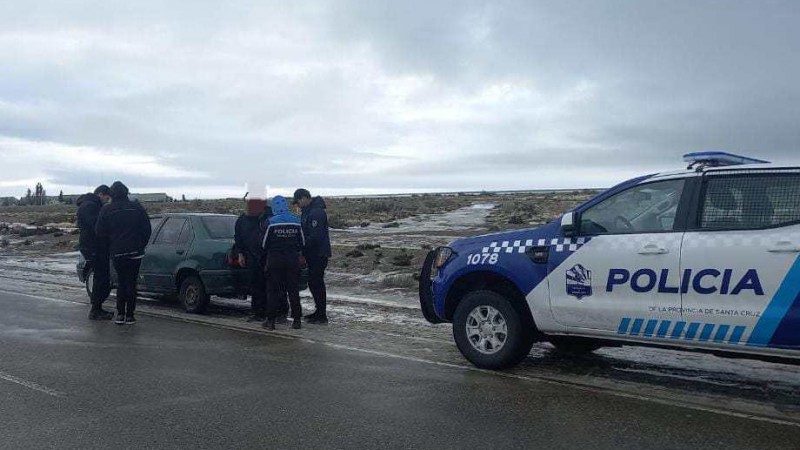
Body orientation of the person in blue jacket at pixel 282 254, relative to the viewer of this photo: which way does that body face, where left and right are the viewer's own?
facing away from the viewer

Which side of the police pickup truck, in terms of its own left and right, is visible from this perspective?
left

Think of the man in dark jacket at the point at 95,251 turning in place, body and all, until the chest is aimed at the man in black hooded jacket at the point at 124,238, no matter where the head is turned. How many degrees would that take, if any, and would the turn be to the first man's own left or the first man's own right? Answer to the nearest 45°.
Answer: approximately 45° to the first man's own right

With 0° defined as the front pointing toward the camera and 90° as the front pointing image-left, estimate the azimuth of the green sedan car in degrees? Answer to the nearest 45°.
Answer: approximately 135°

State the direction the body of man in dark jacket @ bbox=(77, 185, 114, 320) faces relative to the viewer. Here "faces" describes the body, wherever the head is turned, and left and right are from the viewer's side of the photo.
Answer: facing to the right of the viewer

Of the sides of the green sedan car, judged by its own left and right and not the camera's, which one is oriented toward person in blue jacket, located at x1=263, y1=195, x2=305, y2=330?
back

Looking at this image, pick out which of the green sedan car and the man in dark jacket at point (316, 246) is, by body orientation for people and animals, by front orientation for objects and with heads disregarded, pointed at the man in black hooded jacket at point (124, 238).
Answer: the man in dark jacket

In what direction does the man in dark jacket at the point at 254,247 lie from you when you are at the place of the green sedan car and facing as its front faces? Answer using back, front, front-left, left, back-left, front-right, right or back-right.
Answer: back

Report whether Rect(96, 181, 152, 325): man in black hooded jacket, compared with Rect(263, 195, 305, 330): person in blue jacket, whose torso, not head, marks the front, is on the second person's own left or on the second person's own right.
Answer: on the second person's own left

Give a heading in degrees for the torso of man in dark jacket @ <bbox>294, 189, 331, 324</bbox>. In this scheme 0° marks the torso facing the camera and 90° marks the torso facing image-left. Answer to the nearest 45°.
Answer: approximately 90°
